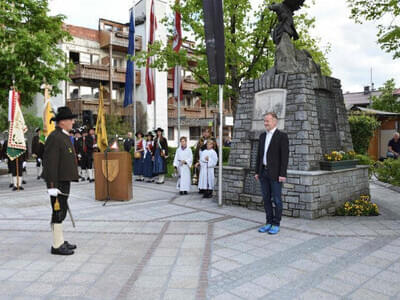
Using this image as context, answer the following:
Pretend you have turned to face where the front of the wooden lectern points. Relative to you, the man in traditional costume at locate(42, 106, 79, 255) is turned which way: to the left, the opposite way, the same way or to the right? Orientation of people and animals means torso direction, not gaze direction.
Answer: to the left

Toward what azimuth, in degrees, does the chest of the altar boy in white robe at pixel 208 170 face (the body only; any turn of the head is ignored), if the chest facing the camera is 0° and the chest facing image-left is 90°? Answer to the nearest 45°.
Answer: approximately 45°

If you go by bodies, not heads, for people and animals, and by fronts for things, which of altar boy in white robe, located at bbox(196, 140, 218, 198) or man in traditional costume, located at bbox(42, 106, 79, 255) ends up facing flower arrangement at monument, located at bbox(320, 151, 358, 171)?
the man in traditional costume

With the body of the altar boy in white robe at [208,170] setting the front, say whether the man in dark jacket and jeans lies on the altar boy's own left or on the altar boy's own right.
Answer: on the altar boy's own left

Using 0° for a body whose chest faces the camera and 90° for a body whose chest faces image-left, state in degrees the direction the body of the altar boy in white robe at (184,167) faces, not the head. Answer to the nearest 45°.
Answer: approximately 0°

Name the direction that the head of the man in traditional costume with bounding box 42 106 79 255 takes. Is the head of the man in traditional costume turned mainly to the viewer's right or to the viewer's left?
to the viewer's right

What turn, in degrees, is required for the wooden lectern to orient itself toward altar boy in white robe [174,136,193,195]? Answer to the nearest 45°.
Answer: approximately 90° to its left

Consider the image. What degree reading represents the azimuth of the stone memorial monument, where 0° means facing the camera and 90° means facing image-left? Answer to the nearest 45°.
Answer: approximately 45°

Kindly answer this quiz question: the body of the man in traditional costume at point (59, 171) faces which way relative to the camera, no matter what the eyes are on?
to the viewer's right
